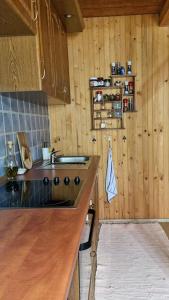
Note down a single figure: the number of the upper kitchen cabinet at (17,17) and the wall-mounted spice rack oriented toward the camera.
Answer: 1

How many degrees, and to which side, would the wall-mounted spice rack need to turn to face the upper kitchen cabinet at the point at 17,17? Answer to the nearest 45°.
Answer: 0° — it already faces it

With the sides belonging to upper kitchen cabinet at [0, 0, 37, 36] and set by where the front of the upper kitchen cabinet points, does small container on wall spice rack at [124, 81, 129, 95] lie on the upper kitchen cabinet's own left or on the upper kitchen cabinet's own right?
on the upper kitchen cabinet's own left

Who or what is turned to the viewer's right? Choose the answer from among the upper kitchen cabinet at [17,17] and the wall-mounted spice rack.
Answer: the upper kitchen cabinet

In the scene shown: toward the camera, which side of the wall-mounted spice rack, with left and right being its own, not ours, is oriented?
front

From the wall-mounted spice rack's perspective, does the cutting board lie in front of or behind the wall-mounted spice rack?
in front

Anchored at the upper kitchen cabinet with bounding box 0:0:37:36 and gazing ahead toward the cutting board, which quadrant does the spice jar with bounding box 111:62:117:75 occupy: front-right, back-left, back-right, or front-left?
front-right

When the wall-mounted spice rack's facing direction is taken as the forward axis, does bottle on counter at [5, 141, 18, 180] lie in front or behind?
in front

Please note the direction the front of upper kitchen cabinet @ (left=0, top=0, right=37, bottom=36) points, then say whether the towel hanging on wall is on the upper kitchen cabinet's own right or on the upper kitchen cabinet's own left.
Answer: on the upper kitchen cabinet's own left

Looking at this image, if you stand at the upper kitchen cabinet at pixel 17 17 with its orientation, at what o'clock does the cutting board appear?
The cutting board is roughly at 9 o'clock from the upper kitchen cabinet.

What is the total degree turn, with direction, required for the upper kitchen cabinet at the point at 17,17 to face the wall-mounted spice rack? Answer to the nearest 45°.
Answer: approximately 45° to its left

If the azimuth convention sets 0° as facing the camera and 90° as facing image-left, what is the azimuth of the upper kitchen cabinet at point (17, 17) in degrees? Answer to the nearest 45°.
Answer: approximately 270°

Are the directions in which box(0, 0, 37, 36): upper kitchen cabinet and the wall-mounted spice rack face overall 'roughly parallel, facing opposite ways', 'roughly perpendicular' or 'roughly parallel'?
roughly perpendicular

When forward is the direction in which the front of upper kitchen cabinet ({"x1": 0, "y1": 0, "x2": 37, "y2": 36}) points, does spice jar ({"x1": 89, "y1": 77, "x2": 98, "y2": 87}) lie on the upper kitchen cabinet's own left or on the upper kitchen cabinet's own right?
on the upper kitchen cabinet's own left
